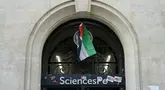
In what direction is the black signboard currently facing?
toward the camera
